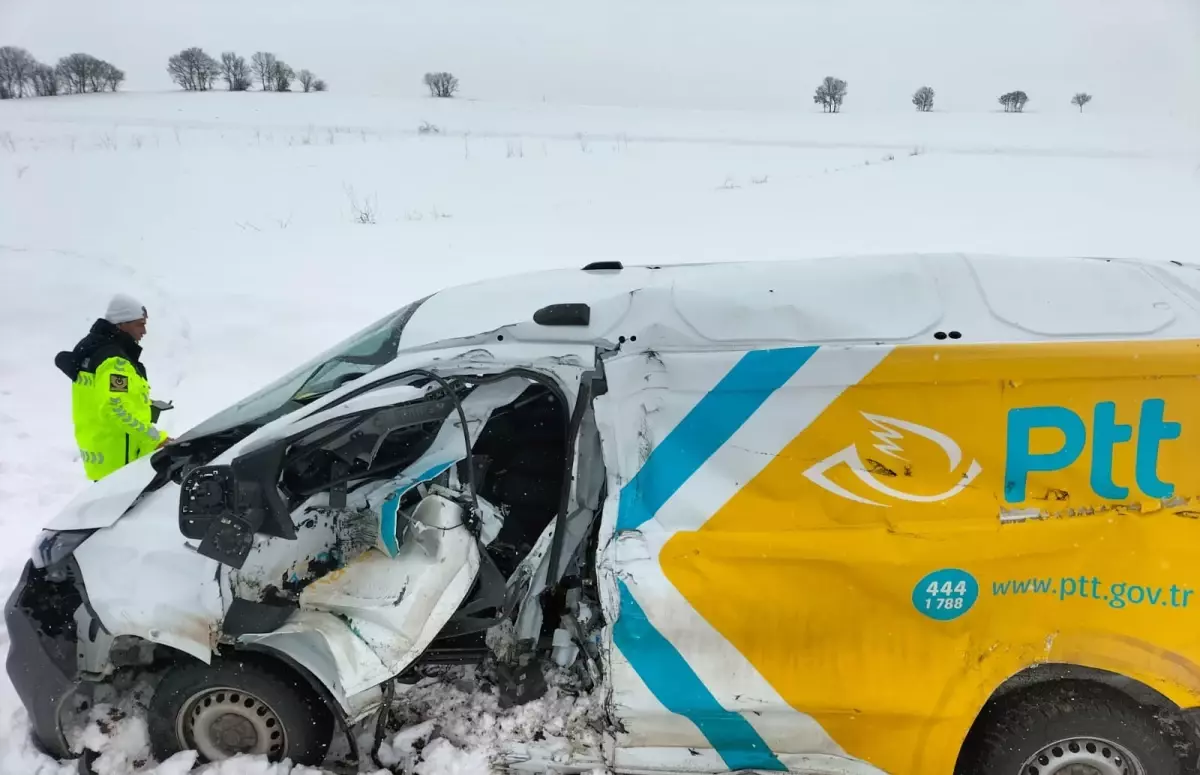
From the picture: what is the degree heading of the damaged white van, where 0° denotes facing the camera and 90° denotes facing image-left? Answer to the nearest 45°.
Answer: approximately 90°

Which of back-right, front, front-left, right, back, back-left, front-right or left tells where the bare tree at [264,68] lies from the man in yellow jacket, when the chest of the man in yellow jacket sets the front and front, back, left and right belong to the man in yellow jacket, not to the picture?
left

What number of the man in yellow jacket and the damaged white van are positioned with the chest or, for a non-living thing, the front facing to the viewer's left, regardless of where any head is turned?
1

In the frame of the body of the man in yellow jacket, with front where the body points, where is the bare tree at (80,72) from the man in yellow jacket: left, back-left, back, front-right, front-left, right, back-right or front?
left

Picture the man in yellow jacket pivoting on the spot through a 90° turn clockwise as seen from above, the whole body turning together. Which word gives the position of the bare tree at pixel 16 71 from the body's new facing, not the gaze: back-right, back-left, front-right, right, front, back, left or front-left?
back

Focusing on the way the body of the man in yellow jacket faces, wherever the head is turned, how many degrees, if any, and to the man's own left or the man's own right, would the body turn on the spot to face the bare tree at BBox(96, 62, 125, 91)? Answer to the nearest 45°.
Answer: approximately 90° to the man's own left

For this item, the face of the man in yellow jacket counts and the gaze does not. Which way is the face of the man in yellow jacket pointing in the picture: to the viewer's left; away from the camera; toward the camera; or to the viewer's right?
to the viewer's right

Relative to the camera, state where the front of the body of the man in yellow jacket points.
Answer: to the viewer's right

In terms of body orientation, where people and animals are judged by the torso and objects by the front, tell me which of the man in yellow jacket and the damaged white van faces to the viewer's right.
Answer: the man in yellow jacket
